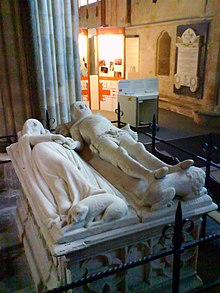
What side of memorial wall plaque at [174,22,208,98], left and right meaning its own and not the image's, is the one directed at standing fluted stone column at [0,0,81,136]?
front

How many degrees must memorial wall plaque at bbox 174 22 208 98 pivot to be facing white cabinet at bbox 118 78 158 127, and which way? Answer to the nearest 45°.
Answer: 0° — it already faces it

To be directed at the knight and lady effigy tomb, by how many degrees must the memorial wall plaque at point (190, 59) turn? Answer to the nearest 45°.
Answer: approximately 45° to its left

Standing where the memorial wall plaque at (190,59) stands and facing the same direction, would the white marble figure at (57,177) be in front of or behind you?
in front

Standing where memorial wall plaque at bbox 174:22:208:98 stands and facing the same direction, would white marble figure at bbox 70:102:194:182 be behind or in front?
in front

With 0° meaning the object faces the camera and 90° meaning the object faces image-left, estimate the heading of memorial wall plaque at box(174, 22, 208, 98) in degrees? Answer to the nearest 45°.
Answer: approximately 45°

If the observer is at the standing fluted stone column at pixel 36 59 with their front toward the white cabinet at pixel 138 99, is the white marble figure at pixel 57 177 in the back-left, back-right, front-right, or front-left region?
back-right

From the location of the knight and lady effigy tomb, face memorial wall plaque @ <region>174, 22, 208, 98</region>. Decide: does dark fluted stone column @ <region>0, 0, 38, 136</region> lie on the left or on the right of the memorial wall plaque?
left
